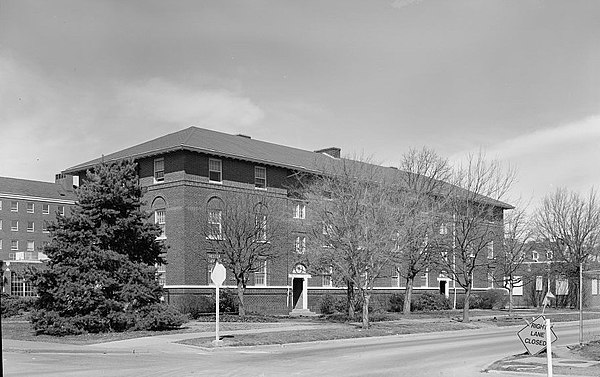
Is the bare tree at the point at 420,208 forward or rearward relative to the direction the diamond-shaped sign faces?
rearward

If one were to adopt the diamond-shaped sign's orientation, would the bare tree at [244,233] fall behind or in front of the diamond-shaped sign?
behind

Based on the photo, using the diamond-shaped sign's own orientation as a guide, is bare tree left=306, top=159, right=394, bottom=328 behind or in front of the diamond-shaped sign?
behind

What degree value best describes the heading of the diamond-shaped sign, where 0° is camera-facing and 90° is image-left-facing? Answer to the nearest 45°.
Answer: approximately 0°

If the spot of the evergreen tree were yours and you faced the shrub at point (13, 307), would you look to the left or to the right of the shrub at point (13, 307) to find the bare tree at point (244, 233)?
right

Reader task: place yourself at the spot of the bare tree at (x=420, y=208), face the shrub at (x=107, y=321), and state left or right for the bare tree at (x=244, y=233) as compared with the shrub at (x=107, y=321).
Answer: right
